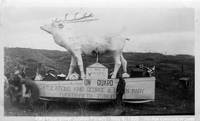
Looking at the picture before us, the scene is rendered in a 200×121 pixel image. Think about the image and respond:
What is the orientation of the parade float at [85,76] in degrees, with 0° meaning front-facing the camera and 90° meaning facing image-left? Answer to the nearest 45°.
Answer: approximately 90°

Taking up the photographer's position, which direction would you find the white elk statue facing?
facing to the left of the viewer
